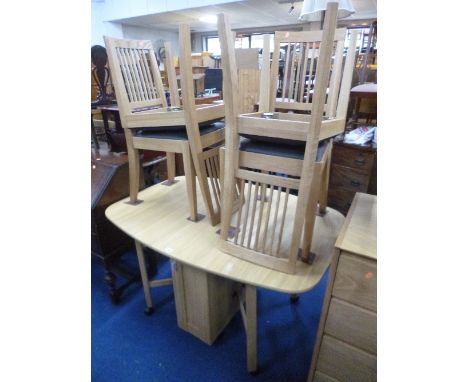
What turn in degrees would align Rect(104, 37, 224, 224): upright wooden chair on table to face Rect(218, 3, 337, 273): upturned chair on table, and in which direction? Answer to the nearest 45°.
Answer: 0° — it already faces it

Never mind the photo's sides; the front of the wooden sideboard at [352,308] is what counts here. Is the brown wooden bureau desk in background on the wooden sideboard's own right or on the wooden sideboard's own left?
on the wooden sideboard's own right

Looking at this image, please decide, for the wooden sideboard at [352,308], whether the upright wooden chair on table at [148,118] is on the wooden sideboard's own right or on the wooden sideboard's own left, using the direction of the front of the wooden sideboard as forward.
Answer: on the wooden sideboard's own right

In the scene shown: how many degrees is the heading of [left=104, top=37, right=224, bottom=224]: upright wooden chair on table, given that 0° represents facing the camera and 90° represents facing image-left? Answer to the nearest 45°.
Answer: approximately 315°

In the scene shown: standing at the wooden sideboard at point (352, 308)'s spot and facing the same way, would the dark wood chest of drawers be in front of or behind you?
behind
